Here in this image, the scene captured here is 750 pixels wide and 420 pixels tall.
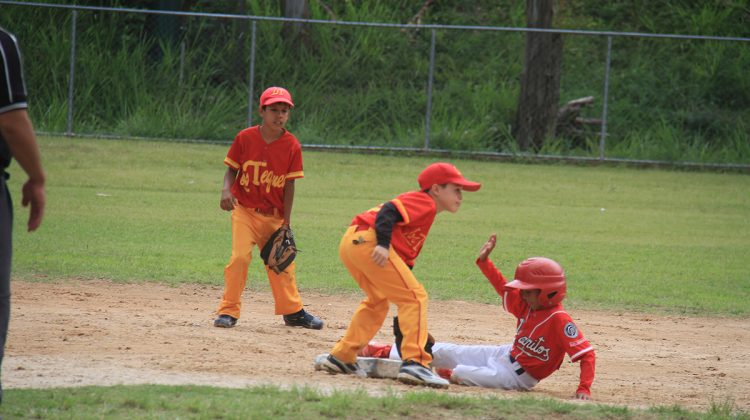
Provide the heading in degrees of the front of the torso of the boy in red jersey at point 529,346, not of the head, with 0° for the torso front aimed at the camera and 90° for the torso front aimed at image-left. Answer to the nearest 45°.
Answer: approximately 45°

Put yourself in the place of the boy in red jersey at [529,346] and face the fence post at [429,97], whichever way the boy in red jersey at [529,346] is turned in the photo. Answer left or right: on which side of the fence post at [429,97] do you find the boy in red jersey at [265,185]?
left

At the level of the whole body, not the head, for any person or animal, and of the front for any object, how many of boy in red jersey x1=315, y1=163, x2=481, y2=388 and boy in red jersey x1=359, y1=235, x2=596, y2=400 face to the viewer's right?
1

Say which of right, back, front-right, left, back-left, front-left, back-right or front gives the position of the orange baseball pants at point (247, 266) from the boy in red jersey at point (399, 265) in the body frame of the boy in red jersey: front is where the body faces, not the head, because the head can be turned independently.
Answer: back-left

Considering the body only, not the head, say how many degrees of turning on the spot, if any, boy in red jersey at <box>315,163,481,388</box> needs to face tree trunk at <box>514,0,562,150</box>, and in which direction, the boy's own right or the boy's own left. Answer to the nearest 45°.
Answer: approximately 90° to the boy's own left

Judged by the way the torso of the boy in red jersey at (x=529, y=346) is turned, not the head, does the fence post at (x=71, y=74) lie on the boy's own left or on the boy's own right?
on the boy's own right

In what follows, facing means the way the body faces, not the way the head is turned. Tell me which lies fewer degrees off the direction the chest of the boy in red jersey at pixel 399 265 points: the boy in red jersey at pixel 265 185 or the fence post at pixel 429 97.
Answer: the fence post

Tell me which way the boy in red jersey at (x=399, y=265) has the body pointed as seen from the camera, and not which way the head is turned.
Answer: to the viewer's right

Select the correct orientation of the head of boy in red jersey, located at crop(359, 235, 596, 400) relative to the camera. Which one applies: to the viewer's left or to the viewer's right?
to the viewer's left
